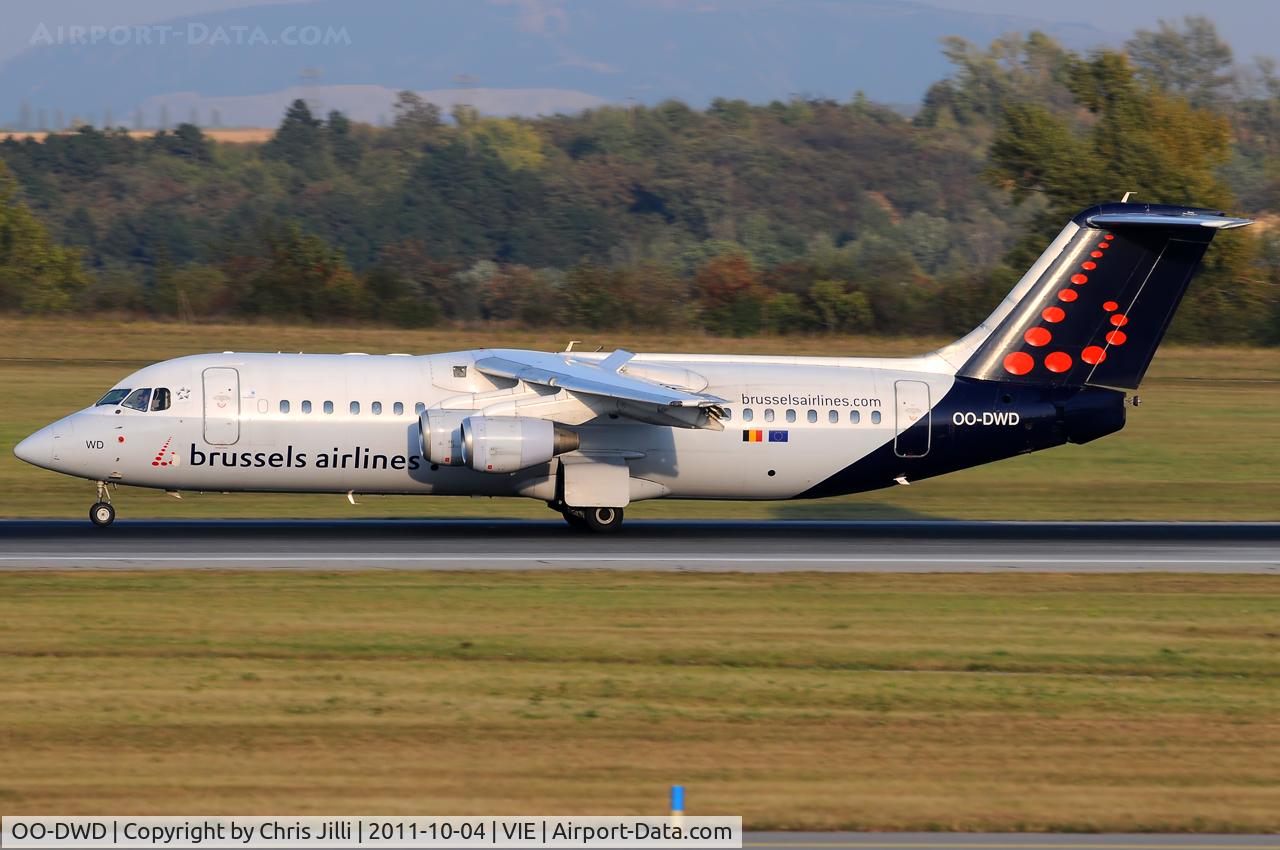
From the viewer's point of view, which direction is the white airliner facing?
to the viewer's left
